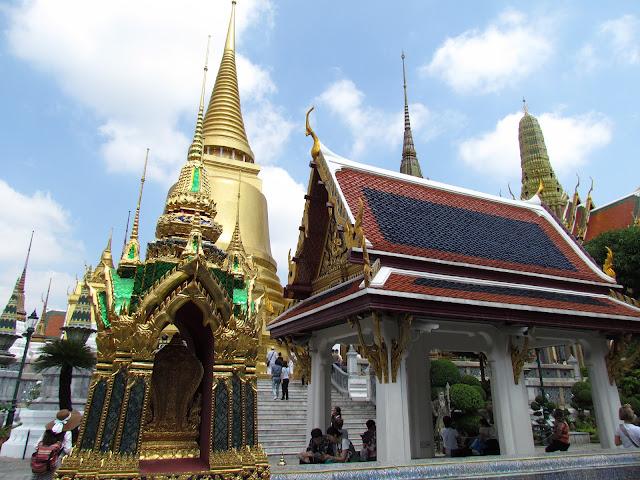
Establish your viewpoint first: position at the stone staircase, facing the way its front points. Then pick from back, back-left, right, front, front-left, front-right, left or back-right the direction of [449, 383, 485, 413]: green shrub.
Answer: left

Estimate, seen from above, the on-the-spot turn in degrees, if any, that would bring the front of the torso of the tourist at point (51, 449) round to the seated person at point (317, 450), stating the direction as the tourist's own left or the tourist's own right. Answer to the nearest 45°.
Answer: approximately 45° to the tourist's own right

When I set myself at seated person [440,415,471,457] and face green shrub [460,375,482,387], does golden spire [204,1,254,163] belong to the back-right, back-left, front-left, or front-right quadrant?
front-left

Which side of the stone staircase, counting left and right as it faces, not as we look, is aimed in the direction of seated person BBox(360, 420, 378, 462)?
front

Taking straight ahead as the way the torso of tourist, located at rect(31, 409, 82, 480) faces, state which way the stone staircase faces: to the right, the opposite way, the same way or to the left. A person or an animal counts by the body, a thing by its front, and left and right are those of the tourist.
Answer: the opposite way

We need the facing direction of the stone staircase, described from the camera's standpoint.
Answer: facing the viewer

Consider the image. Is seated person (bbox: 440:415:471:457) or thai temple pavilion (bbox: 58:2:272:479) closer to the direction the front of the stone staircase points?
the thai temple pavilion

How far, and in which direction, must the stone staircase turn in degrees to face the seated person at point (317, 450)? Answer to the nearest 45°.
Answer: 0° — it already faces them

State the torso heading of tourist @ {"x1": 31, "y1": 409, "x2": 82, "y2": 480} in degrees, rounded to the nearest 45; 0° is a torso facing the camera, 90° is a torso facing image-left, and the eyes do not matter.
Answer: approximately 225°
